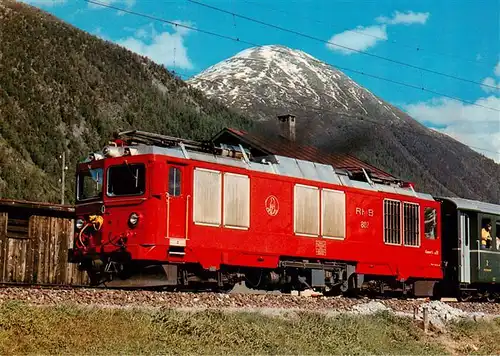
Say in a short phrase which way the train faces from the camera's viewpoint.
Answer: facing the viewer and to the left of the viewer
